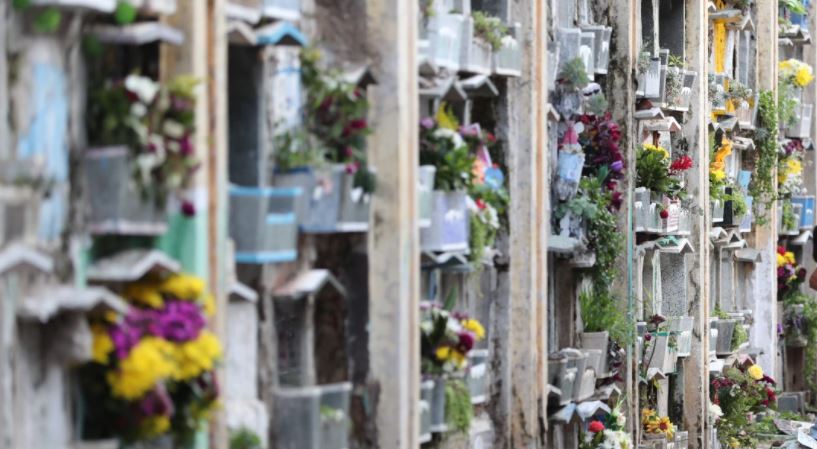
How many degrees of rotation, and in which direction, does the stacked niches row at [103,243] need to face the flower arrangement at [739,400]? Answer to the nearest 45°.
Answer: approximately 90° to its left

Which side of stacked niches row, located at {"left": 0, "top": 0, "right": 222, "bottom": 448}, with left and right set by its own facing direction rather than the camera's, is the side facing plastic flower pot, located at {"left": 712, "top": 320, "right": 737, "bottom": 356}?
left

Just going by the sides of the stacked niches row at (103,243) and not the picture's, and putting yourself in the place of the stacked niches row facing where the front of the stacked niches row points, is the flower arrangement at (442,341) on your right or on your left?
on your left

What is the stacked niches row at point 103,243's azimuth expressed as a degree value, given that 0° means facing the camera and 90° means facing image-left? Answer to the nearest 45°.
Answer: approximately 315°

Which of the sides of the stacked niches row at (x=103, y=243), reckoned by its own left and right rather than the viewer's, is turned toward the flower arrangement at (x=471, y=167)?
left
